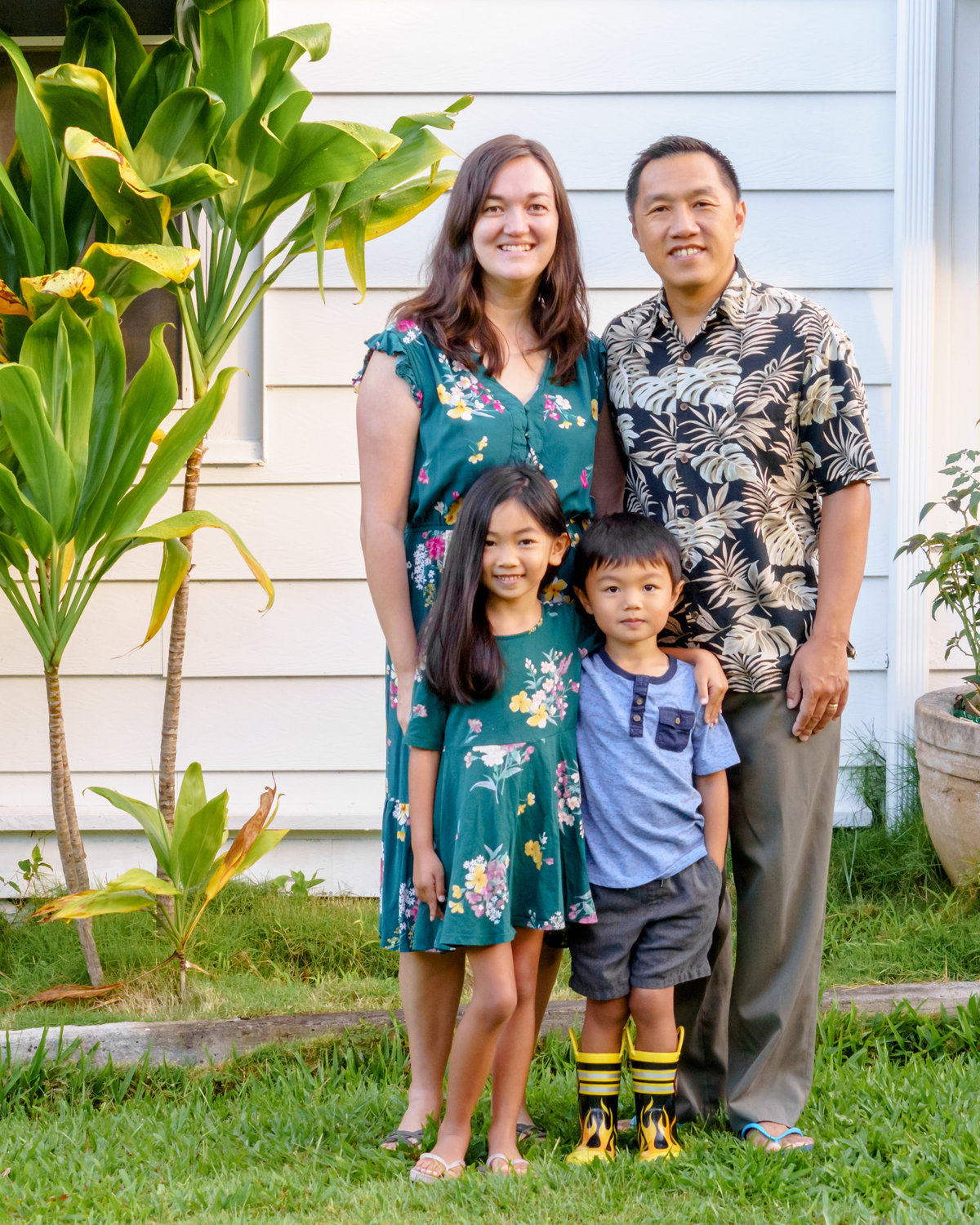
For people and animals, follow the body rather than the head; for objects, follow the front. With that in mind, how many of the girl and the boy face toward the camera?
2

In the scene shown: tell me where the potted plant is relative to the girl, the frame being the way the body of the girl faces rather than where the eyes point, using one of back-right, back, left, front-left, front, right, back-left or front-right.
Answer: back-left

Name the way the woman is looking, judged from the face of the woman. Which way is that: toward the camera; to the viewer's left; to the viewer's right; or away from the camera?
toward the camera

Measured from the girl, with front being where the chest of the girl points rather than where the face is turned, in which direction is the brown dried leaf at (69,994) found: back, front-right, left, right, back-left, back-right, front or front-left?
back-right

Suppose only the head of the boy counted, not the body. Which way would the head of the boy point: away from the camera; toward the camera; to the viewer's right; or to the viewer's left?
toward the camera

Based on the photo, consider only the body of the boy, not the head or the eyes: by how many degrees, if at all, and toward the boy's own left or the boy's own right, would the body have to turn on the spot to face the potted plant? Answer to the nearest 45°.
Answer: approximately 135° to the boy's own left

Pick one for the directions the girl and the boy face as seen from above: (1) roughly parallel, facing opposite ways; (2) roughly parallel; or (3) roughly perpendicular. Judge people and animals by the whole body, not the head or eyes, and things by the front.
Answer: roughly parallel

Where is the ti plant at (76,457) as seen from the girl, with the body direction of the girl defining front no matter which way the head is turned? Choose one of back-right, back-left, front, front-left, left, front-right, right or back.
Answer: back-right

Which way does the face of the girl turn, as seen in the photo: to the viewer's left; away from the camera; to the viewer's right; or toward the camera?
toward the camera

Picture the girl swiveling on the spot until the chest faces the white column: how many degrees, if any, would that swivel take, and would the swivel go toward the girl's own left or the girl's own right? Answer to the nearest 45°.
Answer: approximately 135° to the girl's own left

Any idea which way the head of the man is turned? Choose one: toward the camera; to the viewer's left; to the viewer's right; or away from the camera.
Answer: toward the camera

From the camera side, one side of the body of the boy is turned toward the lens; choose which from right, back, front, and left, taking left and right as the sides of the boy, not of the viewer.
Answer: front

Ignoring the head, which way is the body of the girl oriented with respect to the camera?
toward the camera

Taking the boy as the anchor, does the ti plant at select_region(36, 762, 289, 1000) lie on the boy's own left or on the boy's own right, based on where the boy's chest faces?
on the boy's own right
